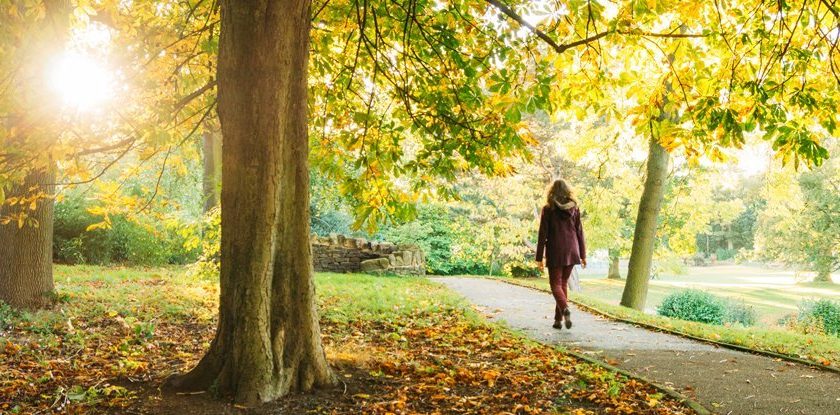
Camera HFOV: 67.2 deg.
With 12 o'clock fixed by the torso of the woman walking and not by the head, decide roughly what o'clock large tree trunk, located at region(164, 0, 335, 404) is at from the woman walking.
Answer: The large tree trunk is roughly at 7 o'clock from the woman walking.

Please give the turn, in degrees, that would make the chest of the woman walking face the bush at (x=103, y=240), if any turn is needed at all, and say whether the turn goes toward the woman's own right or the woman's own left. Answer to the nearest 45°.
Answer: approximately 45° to the woman's own left

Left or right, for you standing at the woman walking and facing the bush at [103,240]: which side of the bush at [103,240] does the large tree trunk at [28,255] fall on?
left

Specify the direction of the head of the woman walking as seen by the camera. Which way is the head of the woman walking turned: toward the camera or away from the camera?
away from the camera

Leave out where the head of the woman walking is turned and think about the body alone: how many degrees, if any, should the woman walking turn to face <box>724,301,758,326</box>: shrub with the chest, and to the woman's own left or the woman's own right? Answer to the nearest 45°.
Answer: approximately 45° to the woman's own right

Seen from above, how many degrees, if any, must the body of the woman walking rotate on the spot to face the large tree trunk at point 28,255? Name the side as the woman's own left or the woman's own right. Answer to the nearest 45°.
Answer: approximately 90° to the woman's own left

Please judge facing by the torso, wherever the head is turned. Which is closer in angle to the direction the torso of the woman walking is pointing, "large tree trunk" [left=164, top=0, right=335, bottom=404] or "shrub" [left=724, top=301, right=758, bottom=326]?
the shrub

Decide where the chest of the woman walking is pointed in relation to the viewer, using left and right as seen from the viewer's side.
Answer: facing away from the viewer

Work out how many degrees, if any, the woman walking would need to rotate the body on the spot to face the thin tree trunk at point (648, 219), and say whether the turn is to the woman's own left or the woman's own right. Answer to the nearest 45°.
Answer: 0° — they already face it
